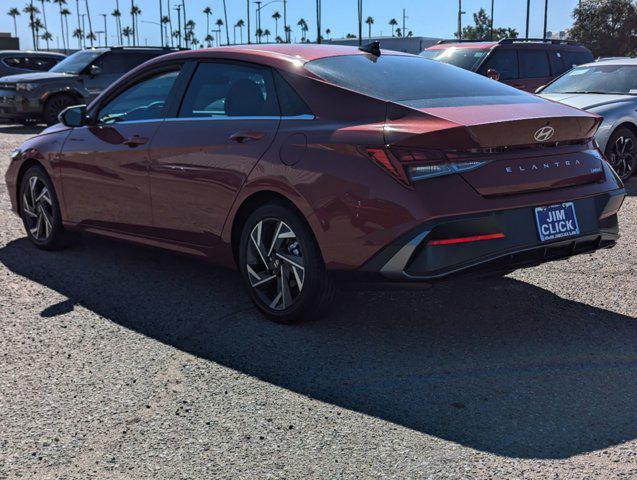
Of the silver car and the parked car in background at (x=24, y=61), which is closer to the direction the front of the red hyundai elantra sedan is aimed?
the parked car in background

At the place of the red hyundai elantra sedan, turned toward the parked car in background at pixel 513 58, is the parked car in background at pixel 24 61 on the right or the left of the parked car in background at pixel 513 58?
left

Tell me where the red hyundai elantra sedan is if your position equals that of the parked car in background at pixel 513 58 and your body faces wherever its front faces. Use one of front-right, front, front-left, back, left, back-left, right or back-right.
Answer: front-left

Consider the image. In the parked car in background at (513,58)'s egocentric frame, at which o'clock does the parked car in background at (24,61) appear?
the parked car in background at (24,61) is roughly at 2 o'clock from the parked car in background at (513,58).

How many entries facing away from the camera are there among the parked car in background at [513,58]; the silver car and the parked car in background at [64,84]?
0

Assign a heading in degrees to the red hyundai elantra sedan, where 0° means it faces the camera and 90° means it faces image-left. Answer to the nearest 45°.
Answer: approximately 135°

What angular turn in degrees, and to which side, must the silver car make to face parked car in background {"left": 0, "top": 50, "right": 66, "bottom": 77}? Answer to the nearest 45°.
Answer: approximately 90° to its right

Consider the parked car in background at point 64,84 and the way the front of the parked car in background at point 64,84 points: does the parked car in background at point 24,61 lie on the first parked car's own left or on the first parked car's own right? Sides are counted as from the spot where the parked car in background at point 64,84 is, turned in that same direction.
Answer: on the first parked car's own right

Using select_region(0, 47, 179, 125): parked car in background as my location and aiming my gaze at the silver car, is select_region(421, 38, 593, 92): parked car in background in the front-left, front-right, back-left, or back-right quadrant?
front-left

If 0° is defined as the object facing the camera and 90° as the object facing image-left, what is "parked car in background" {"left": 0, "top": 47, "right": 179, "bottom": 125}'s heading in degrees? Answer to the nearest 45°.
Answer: approximately 45°

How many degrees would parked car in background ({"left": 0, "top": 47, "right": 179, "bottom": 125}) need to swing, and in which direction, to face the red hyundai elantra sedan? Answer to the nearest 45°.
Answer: approximately 45° to its left
